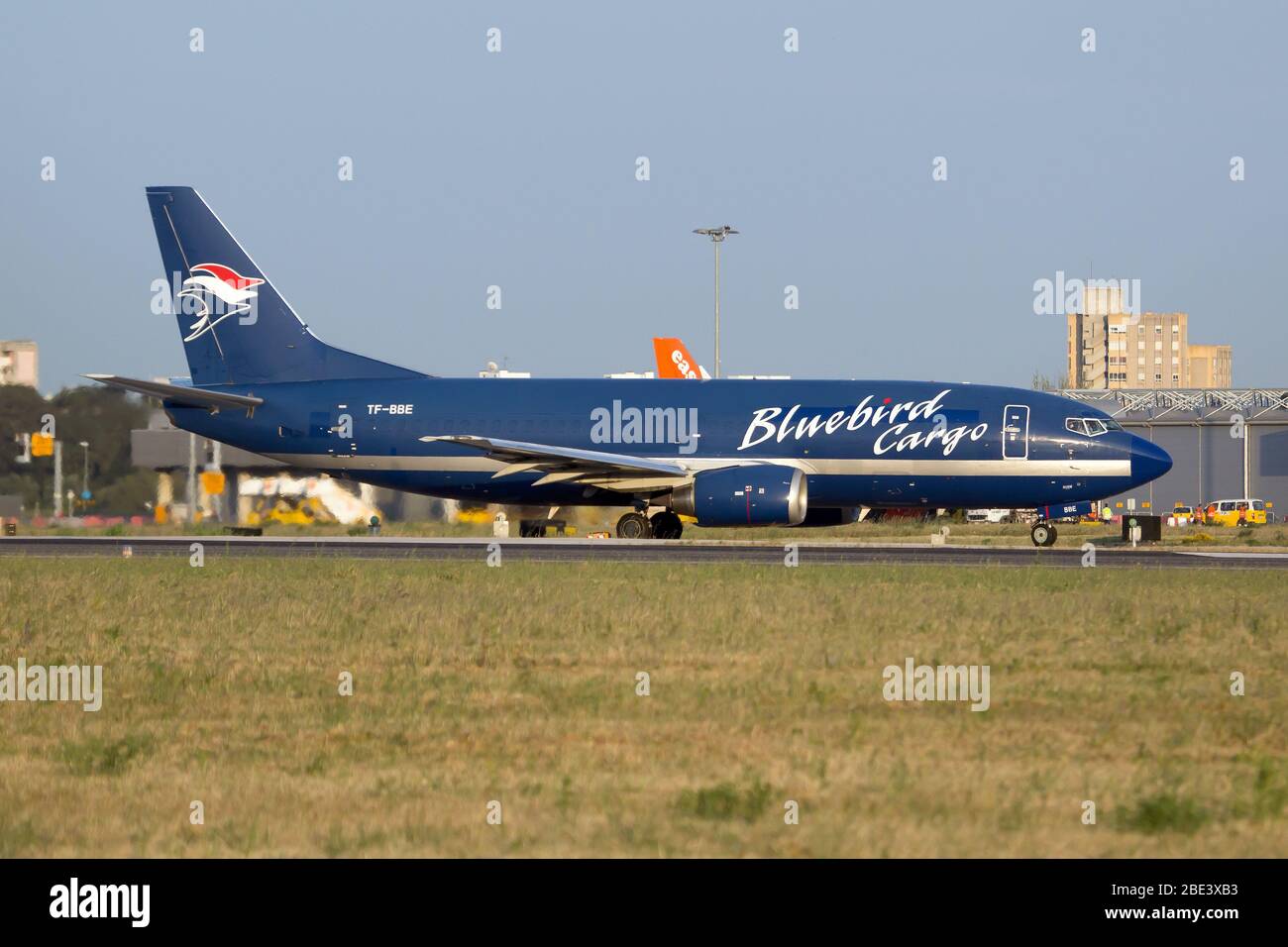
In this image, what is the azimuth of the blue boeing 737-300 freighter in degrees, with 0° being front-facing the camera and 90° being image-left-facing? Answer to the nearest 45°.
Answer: approximately 270°
